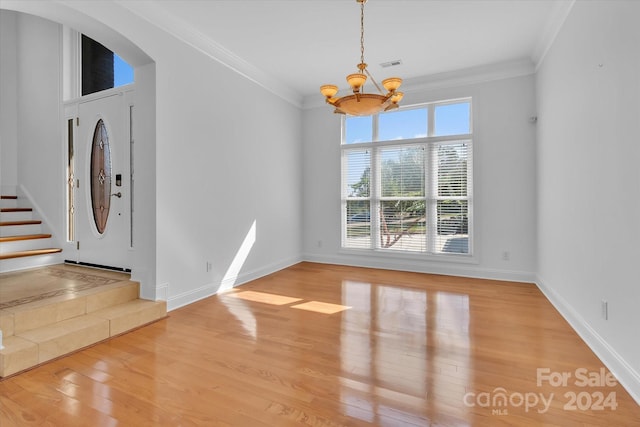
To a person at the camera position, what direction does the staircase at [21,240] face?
facing the viewer and to the right of the viewer

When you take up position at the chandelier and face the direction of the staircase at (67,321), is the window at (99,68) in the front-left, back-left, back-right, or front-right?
front-right

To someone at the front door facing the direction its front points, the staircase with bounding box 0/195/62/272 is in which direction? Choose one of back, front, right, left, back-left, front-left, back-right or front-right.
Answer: right

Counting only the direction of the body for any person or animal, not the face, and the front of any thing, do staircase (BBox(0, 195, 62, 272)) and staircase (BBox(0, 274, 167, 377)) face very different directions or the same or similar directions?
same or similar directions

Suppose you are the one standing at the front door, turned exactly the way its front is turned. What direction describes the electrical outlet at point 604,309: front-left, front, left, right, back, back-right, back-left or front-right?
left

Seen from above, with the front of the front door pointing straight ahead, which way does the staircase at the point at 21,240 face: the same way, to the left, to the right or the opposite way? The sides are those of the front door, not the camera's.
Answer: to the left

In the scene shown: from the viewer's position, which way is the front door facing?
facing the viewer and to the left of the viewer

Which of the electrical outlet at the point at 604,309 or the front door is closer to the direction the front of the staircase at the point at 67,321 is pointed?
the electrical outlet

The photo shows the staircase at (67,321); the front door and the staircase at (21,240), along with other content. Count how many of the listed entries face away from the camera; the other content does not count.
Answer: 0

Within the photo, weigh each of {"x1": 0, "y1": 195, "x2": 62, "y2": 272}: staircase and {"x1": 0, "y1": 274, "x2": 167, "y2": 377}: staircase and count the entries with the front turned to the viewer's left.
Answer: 0

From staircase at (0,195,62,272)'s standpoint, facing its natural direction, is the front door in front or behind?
in front
